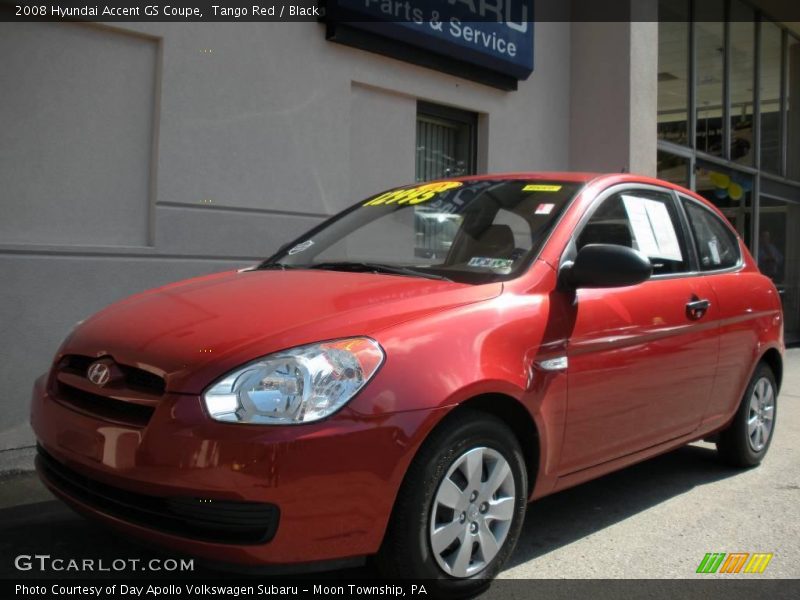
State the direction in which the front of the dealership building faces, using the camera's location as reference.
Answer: facing the viewer and to the right of the viewer

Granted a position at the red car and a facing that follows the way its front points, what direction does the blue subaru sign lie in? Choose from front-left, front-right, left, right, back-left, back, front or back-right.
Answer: back-right

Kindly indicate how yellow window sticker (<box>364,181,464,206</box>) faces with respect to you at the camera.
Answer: facing the viewer and to the left of the viewer

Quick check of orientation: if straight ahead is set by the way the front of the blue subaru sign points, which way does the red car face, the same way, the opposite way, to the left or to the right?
to the right

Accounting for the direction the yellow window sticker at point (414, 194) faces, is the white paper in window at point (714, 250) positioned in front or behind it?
behind

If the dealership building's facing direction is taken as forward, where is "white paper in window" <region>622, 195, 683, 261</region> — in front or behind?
in front

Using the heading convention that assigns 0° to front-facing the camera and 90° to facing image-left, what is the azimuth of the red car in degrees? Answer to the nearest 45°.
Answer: approximately 45°

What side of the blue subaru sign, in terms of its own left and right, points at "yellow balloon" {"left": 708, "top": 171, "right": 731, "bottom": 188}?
left

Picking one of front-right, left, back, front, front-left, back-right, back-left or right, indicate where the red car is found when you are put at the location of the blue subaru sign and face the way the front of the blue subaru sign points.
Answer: front-right

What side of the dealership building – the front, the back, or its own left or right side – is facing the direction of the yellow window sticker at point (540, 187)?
front

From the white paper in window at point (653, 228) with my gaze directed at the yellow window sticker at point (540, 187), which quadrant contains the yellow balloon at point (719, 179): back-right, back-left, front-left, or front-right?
back-right

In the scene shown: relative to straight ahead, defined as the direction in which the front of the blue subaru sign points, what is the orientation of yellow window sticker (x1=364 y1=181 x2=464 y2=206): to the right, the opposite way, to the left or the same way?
to the right

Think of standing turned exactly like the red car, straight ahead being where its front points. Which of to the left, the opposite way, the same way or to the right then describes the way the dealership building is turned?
to the left
